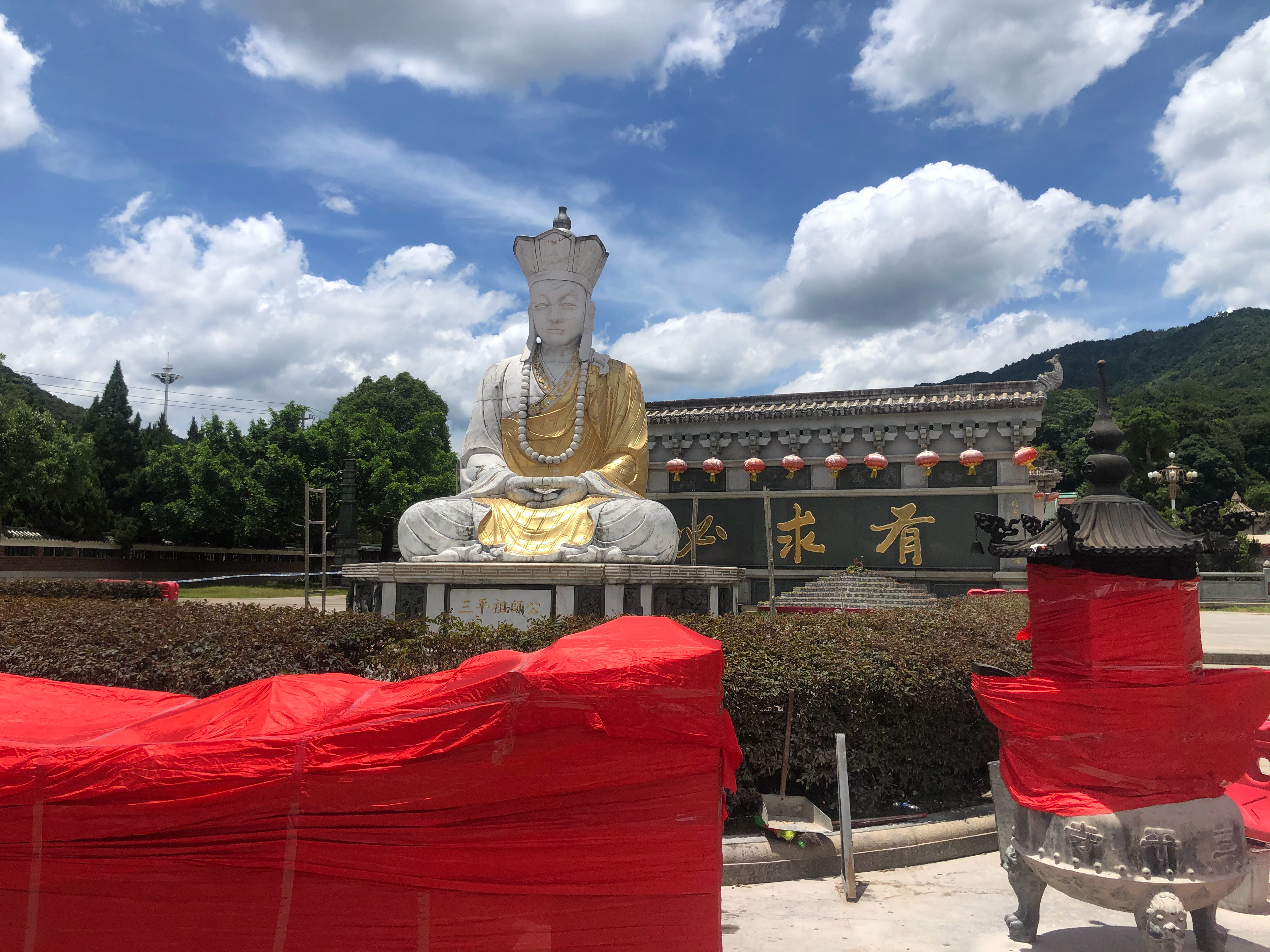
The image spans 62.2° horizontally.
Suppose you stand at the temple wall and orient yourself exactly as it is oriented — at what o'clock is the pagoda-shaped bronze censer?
The pagoda-shaped bronze censer is roughly at 12 o'clock from the temple wall.

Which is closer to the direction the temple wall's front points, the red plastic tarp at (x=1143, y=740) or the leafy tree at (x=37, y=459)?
the red plastic tarp

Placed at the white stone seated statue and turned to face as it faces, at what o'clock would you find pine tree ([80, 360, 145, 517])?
The pine tree is roughly at 5 o'clock from the white stone seated statue.

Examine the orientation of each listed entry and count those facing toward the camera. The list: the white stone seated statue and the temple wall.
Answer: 2

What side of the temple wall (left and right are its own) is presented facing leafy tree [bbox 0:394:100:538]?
right

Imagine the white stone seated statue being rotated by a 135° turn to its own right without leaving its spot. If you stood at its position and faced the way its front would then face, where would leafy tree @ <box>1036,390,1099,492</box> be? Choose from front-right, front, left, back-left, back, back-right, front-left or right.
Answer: right

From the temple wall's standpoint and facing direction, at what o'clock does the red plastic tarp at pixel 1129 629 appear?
The red plastic tarp is roughly at 12 o'clock from the temple wall.

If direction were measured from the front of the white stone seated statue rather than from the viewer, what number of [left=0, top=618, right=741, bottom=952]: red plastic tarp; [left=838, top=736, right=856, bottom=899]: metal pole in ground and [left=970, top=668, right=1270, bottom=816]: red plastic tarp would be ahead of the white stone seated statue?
3

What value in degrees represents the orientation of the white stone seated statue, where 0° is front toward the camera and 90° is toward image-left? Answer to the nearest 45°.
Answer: approximately 0°

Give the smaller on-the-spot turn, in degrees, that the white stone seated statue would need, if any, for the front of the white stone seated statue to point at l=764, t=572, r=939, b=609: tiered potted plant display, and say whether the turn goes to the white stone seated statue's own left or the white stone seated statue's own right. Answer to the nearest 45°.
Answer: approximately 135° to the white stone seated statue's own left

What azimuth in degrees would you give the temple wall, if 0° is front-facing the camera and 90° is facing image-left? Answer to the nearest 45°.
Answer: approximately 0°
